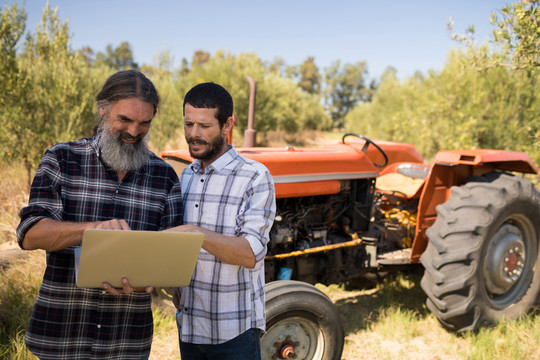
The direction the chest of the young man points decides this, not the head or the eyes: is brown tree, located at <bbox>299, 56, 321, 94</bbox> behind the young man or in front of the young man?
behind

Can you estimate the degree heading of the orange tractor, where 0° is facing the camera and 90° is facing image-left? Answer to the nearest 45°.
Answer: approximately 45°

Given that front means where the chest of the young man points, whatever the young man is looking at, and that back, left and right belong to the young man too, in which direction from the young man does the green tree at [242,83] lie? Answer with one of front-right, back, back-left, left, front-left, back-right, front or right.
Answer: back-right

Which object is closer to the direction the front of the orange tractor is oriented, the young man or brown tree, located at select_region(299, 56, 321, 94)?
the young man

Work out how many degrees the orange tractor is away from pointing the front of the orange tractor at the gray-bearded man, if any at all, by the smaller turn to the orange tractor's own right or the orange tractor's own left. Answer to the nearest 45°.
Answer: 0° — it already faces them

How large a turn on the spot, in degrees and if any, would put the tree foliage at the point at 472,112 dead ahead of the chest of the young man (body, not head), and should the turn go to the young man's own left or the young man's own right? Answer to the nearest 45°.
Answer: approximately 180°
